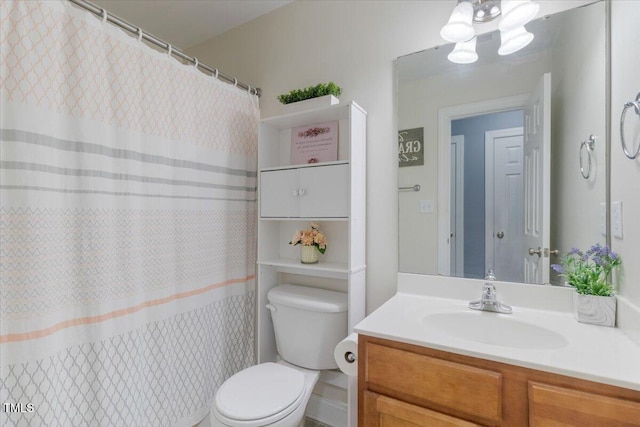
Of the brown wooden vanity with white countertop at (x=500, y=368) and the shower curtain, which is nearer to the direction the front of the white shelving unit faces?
the shower curtain

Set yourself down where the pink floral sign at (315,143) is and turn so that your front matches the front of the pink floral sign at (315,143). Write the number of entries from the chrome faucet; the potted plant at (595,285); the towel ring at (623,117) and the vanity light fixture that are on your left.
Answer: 4

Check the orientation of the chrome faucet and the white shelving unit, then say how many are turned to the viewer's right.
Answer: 0

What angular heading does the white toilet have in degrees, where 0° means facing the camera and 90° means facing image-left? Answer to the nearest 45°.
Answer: approximately 45°

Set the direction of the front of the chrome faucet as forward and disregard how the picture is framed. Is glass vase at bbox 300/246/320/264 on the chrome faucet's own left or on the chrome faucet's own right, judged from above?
on the chrome faucet's own right

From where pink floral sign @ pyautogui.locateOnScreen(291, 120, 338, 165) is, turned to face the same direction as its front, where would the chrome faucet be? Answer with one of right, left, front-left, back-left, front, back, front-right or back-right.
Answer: left

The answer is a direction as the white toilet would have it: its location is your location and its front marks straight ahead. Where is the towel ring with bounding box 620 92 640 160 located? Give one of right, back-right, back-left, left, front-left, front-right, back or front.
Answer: left

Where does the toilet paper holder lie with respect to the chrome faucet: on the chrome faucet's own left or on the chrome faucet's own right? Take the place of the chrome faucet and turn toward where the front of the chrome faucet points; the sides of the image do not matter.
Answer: on the chrome faucet's own right

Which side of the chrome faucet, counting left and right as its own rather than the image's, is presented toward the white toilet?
right

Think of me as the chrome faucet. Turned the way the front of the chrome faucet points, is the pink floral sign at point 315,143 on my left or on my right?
on my right
